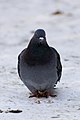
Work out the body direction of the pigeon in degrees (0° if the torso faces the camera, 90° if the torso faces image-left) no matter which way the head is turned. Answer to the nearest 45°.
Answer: approximately 0°
